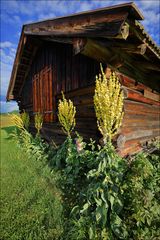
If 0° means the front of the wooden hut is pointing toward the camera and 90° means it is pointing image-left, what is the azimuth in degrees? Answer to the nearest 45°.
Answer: approximately 45°
